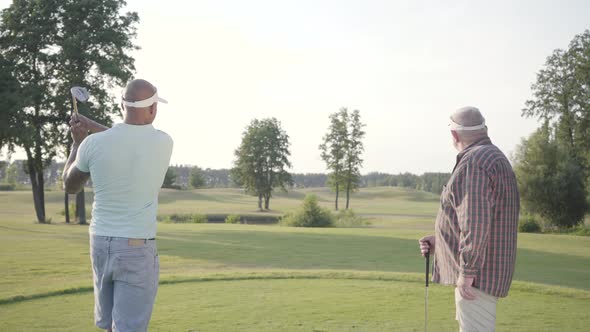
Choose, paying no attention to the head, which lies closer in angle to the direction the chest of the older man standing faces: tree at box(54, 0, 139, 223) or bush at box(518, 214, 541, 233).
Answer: the tree

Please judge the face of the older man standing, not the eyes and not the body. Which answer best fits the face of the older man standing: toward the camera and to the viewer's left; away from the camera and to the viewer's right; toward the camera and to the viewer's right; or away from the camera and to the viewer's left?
away from the camera and to the viewer's left

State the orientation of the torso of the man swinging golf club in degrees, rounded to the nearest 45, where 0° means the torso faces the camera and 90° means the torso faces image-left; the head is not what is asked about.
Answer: approximately 180°

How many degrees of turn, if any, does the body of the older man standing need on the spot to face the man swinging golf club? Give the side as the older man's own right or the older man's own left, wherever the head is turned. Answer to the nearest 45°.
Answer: approximately 90° to the older man's own left

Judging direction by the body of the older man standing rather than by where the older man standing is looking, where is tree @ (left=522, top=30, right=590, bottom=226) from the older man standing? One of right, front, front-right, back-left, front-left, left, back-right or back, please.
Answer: front-right

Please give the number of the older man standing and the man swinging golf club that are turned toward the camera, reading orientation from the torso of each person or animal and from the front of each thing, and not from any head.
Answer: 0

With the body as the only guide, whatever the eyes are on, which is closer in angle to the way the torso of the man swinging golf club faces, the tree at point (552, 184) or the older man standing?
the tree

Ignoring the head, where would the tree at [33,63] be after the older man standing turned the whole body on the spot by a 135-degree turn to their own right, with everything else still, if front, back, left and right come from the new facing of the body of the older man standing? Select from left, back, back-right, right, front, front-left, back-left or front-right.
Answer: back-left

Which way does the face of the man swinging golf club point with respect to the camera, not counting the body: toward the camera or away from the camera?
away from the camera

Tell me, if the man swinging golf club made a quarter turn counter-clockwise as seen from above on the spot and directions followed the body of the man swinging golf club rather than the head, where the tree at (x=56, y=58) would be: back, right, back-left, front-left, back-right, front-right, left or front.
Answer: right

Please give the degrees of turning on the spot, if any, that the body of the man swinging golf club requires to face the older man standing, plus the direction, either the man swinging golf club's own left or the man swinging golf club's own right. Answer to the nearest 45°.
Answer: approximately 90° to the man swinging golf club's own right

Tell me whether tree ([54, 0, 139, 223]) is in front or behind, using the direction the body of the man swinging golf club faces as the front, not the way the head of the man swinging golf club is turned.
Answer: in front

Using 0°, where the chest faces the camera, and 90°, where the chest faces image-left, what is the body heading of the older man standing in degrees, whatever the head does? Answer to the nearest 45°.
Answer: approximately 135°
